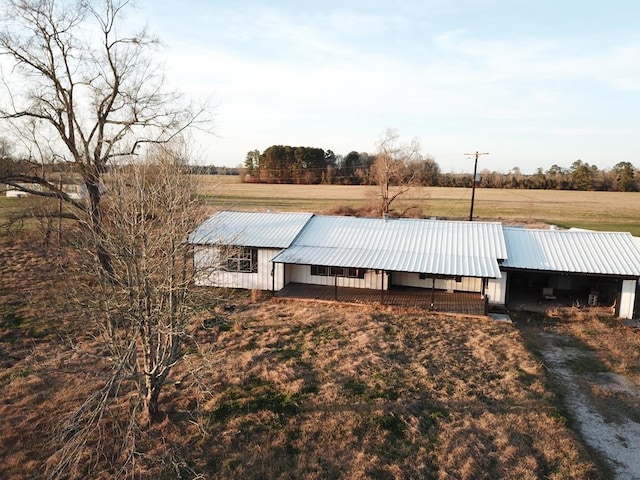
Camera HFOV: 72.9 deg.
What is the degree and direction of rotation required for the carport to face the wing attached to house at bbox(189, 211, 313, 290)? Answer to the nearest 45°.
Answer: approximately 45° to its right

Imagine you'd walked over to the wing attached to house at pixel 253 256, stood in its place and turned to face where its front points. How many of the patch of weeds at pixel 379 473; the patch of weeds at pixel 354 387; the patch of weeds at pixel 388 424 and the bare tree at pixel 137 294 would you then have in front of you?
4

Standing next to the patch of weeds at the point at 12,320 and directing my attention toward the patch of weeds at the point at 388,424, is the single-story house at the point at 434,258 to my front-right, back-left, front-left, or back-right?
front-left

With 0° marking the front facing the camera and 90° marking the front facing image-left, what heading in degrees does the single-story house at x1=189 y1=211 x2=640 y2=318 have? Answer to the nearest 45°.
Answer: approximately 0°

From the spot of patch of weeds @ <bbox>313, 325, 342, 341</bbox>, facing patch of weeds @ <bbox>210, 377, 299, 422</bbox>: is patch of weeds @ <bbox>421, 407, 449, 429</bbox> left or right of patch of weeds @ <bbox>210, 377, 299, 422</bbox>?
left

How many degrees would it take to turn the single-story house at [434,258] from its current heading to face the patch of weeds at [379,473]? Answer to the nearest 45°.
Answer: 0° — it already faces it

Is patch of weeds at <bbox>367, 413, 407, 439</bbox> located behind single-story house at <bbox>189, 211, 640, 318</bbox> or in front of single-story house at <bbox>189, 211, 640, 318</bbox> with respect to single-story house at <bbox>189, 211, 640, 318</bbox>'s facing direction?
in front

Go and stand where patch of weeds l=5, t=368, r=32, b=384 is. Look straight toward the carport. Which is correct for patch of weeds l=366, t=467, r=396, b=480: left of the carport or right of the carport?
right

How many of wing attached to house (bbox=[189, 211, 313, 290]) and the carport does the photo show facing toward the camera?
2

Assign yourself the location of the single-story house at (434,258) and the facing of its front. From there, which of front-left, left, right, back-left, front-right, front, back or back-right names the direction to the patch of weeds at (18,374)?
front-right

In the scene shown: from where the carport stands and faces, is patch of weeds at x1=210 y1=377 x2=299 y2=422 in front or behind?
in front

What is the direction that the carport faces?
toward the camera
